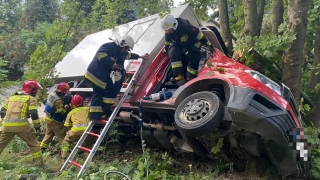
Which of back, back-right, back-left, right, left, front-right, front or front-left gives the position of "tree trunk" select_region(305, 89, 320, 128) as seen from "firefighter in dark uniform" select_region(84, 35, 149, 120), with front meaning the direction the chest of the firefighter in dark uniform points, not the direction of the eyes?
front

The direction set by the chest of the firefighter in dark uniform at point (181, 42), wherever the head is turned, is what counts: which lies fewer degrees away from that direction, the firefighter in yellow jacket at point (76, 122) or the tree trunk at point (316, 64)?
the firefighter in yellow jacket

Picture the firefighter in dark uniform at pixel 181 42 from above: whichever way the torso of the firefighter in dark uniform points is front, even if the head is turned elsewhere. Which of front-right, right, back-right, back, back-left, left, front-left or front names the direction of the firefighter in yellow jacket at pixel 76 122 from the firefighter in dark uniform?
front-right

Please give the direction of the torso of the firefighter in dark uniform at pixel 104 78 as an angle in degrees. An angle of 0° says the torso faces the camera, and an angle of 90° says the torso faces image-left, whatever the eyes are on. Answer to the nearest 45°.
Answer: approximately 270°

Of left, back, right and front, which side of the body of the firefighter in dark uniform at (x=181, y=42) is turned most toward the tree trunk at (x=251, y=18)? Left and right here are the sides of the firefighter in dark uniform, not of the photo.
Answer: back

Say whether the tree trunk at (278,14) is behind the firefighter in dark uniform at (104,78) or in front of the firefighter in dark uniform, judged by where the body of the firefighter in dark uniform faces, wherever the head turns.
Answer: in front

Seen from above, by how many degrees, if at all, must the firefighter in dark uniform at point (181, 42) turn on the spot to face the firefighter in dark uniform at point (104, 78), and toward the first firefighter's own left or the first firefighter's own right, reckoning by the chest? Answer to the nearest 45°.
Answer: approximately 45° to the first firefighter's own right

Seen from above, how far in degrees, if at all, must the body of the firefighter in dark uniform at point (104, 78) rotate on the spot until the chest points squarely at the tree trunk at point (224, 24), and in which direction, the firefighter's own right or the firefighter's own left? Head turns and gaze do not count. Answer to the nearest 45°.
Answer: approximately 45° to the firefighter's own left

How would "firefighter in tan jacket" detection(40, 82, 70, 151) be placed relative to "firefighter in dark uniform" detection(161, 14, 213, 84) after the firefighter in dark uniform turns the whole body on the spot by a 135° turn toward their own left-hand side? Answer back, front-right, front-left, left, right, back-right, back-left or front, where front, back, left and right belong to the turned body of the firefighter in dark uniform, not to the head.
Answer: back

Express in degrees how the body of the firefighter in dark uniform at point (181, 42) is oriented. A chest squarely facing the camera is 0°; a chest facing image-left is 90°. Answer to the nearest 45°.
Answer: approximately 45°

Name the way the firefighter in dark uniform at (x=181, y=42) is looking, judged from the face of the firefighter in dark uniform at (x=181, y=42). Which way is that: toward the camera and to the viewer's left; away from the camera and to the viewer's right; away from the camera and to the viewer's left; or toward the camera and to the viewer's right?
toward the camera and to the viewer's left

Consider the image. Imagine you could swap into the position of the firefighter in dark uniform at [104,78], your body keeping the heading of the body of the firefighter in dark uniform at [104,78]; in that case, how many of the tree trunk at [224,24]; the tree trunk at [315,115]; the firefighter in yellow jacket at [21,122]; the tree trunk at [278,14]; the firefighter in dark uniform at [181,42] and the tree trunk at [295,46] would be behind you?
1

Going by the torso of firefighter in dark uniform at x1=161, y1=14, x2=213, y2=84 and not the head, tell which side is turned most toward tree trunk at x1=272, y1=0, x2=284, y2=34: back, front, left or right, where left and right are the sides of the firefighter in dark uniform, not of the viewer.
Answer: back

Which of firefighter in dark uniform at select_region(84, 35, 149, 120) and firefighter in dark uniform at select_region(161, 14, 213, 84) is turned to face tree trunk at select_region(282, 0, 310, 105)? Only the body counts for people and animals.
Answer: firefighter in dark uniform at select_region(84, 35, 149, 120)

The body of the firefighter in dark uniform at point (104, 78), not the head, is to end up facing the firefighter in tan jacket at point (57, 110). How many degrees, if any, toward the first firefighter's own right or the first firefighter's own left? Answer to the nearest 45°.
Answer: approximately 135° to the first firefighter's own left

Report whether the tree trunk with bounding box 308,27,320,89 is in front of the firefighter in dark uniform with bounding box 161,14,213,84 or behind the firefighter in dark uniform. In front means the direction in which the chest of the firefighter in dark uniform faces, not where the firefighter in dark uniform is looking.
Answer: behind

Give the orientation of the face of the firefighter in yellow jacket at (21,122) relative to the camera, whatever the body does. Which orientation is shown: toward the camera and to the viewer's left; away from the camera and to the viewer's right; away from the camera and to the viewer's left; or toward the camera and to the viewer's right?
away from the camera and to the viewer's right

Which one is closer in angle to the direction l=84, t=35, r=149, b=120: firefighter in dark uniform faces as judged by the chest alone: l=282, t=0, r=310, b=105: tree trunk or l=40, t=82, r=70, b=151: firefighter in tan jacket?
the tree trunk
